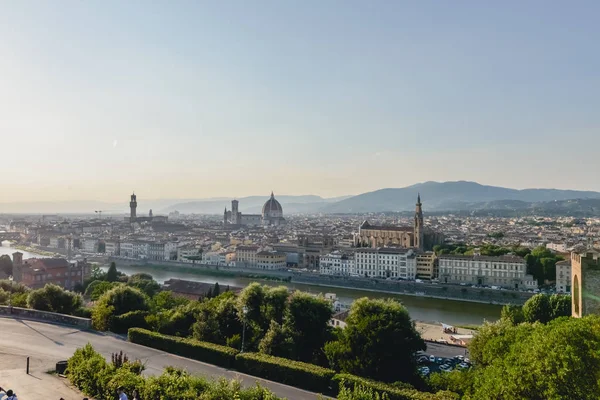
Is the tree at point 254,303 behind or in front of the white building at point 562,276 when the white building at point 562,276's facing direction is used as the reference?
in front

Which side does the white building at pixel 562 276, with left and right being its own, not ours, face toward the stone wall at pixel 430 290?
right

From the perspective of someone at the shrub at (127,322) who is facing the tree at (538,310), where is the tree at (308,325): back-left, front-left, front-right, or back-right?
front-right

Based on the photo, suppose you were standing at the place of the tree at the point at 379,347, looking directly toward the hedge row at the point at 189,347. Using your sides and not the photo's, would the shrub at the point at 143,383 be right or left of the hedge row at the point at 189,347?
left

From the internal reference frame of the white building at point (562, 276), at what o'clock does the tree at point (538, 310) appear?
The tree is roughly at 12 o'clock from the white building.

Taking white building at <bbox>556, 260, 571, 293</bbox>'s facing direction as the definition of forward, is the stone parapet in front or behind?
in front

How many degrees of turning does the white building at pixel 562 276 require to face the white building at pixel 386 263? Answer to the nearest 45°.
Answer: approximately 90° to its right

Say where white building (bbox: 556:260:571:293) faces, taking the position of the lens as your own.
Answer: facing the viewer
